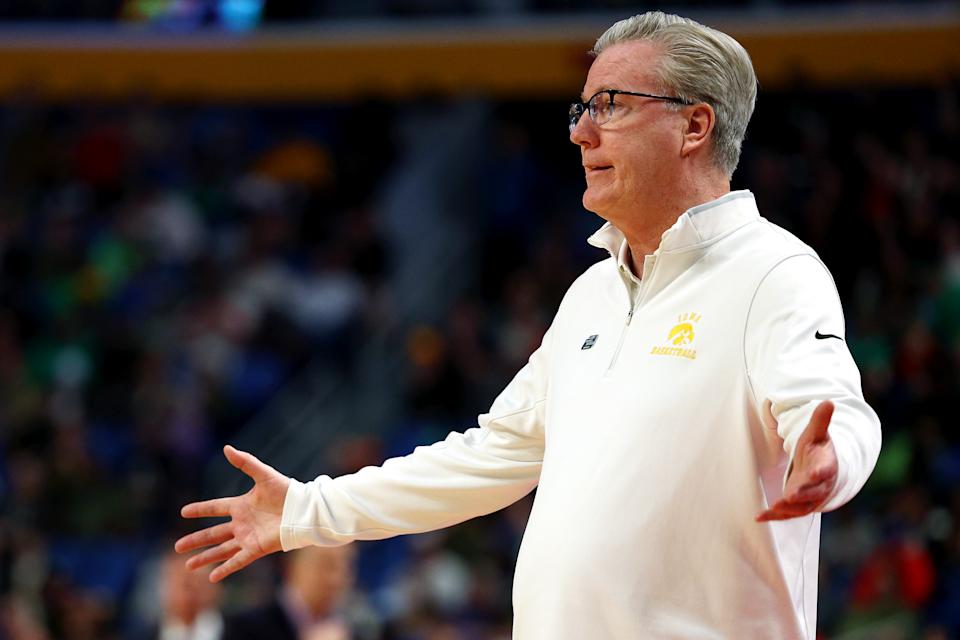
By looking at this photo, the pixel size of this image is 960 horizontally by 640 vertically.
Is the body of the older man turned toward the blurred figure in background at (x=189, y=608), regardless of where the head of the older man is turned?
no

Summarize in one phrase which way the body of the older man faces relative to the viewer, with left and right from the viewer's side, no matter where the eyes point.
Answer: facing the viewer and to the left of the viewer

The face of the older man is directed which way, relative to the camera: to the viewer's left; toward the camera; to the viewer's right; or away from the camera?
to the viewer's left

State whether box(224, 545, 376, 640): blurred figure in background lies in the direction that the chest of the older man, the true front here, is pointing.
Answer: no

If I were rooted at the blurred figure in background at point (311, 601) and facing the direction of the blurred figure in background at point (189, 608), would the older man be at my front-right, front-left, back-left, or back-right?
back-left
